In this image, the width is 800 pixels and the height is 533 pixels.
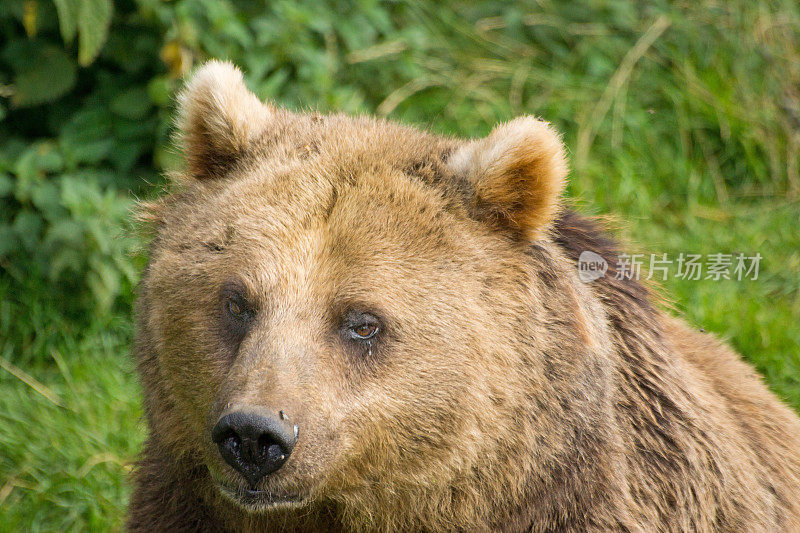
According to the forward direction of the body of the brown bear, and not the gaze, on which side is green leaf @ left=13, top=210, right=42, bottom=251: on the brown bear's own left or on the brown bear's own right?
on the brown bear's own right

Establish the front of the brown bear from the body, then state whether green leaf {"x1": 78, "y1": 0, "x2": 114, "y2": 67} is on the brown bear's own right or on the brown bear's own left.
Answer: on the brown bear's own right

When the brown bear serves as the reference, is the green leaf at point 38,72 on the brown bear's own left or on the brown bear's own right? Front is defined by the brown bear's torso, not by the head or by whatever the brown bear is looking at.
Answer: on the brown bear's own right

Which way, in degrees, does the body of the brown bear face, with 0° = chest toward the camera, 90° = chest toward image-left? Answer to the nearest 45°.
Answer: approximately 45°
